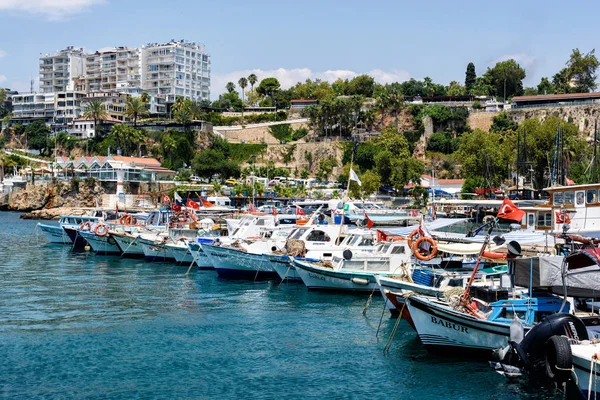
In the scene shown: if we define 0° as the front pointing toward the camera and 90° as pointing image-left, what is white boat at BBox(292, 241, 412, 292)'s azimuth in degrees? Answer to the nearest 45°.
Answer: approximately 90°

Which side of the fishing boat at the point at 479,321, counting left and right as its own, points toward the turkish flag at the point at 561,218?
right

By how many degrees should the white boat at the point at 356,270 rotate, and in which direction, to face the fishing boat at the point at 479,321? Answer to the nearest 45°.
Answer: approximately 90° to its left

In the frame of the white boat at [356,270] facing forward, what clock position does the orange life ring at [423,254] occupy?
The orange life ring is roughly at 6 o'clock from the white boat.

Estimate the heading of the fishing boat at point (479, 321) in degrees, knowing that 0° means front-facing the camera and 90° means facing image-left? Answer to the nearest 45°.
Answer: approximately 90°

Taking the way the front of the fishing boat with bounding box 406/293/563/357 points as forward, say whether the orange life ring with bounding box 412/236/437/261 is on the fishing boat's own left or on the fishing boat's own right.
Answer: on the fishing boat's own right

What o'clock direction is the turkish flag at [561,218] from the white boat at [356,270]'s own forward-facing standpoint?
The turkish flag is roughly at 5 o'clock from the white boat.

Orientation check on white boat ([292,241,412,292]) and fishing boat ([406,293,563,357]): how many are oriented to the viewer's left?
2
